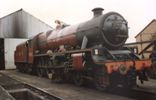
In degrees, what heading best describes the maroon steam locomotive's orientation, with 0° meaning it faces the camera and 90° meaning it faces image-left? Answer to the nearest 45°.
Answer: approximately 315°
